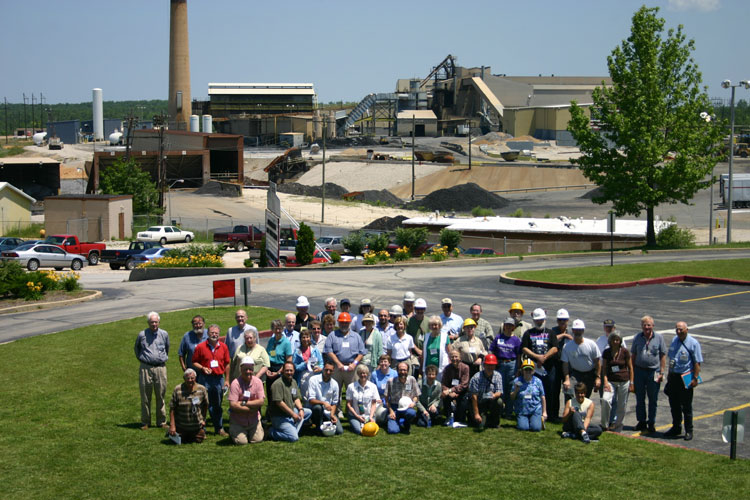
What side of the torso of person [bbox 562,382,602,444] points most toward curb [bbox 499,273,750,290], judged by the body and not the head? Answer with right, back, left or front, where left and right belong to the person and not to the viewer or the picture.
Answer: back

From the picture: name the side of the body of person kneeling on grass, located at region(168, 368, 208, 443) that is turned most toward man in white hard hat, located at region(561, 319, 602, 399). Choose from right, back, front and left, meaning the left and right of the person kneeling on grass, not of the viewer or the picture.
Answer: left

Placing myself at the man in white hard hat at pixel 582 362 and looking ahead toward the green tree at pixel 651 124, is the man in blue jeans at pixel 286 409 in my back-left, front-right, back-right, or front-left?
back-left

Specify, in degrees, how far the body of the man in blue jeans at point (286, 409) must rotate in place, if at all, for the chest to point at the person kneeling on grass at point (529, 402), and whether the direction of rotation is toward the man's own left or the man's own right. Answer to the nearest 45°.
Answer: approximately 45° to the man's own left

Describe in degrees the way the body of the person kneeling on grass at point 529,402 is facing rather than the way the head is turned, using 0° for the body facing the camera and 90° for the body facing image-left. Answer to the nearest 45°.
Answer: approximately 0°

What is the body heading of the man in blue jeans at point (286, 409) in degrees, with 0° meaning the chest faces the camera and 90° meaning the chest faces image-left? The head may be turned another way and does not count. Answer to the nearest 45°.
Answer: approximately 315°

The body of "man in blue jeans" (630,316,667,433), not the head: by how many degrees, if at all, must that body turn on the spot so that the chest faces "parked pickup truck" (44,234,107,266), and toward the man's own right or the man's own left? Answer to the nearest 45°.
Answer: approximately 135° to the man's own right

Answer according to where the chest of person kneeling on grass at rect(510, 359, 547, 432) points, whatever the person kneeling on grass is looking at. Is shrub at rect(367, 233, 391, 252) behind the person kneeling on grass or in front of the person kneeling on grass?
behind

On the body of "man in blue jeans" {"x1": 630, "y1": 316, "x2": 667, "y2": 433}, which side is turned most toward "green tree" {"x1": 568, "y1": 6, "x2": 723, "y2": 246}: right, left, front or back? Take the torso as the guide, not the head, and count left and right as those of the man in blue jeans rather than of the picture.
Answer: back

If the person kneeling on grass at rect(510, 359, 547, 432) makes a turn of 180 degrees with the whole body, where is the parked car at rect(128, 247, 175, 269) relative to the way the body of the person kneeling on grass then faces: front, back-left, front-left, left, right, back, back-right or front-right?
front-left

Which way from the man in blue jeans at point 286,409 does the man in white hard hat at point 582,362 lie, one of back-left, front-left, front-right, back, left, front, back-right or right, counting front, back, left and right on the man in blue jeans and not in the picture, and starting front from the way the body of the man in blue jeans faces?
front-left

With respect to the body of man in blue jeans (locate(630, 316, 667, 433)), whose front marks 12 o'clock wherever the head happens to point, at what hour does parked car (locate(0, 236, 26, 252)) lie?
The parked car is roughly at 4 o'clock from the man in blue jeans.
